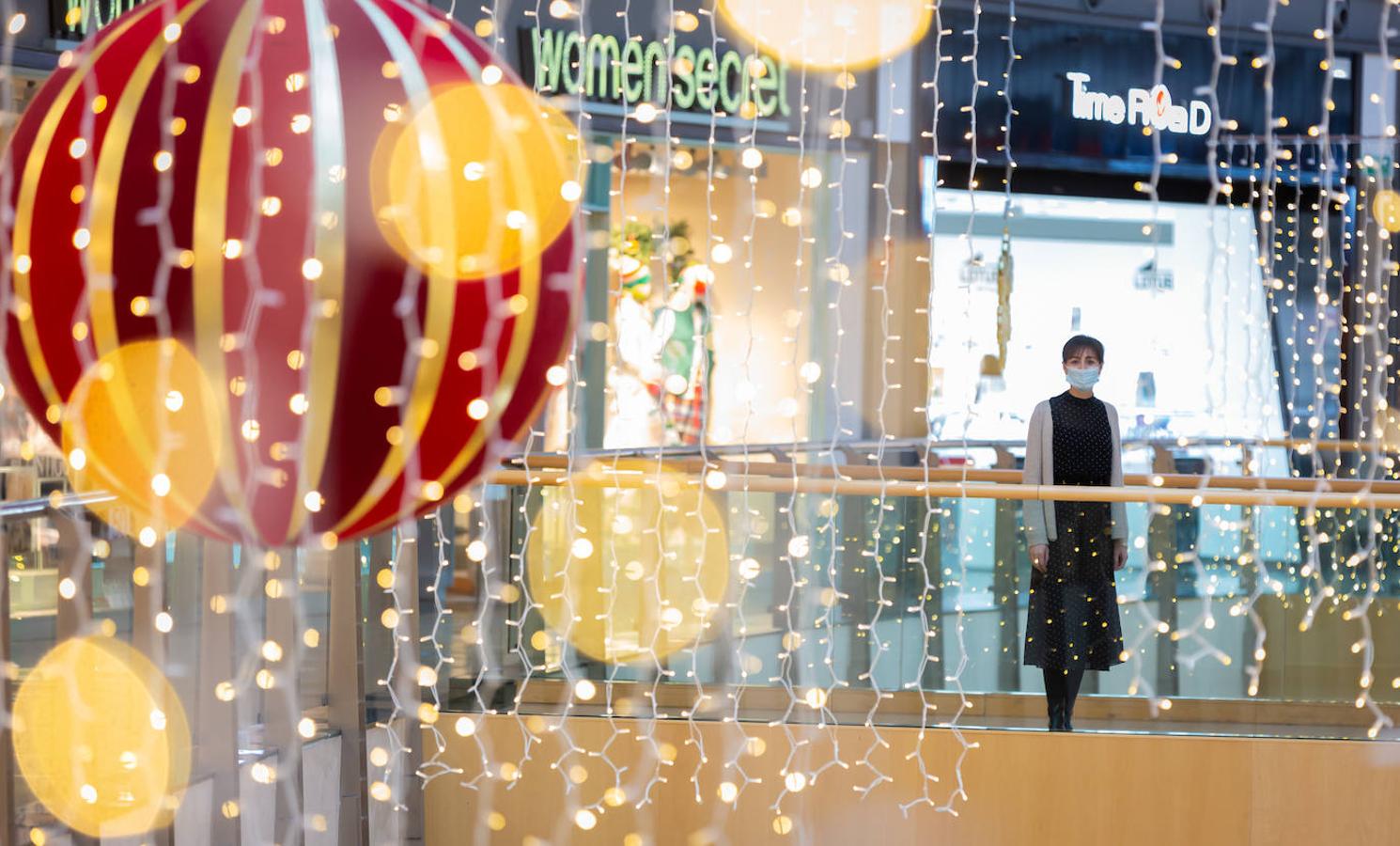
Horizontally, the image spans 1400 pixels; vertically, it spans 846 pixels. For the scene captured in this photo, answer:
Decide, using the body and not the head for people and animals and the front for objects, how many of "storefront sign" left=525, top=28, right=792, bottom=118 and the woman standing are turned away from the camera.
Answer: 0

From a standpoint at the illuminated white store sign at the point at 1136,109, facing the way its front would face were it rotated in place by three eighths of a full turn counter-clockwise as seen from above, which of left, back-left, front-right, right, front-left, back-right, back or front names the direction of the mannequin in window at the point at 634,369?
back-left

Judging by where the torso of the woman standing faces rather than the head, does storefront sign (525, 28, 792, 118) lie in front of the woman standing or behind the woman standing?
behind

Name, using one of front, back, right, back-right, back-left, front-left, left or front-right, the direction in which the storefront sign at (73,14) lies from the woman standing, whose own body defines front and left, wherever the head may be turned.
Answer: right

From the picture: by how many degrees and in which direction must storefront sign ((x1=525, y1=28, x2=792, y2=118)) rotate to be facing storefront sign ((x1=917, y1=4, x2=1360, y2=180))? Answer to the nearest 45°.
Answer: approximately 90° to its left

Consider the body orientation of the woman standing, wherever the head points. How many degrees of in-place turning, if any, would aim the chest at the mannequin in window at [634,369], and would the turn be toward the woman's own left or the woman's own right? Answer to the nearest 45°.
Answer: approximately 135° to the woman's own right

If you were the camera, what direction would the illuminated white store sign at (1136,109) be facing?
facing the viewer and to the right of the viewer

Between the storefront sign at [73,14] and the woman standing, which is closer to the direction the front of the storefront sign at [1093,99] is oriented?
the woman standing

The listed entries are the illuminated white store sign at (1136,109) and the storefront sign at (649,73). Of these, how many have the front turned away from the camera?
0

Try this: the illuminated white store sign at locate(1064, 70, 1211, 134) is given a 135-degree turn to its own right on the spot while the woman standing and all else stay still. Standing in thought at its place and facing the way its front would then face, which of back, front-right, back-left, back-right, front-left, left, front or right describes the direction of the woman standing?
left

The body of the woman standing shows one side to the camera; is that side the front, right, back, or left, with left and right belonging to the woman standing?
front

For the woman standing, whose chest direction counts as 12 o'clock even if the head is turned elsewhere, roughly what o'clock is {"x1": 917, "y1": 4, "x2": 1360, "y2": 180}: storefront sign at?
The storefront sign is roughly at 6 o'clock from the woman standing.

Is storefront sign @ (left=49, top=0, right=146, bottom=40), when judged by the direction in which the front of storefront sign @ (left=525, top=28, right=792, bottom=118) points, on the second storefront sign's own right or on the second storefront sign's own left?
on the second storefront sign's own right

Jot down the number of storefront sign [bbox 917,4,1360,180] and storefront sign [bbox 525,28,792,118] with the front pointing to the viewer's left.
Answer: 0

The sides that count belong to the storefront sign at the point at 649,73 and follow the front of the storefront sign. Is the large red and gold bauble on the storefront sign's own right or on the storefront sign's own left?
on the storefront sign's own right
